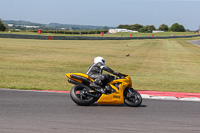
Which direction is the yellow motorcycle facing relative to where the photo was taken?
to the viewer's right

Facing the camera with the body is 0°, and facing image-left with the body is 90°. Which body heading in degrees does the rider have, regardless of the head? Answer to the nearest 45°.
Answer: approximately 270°
